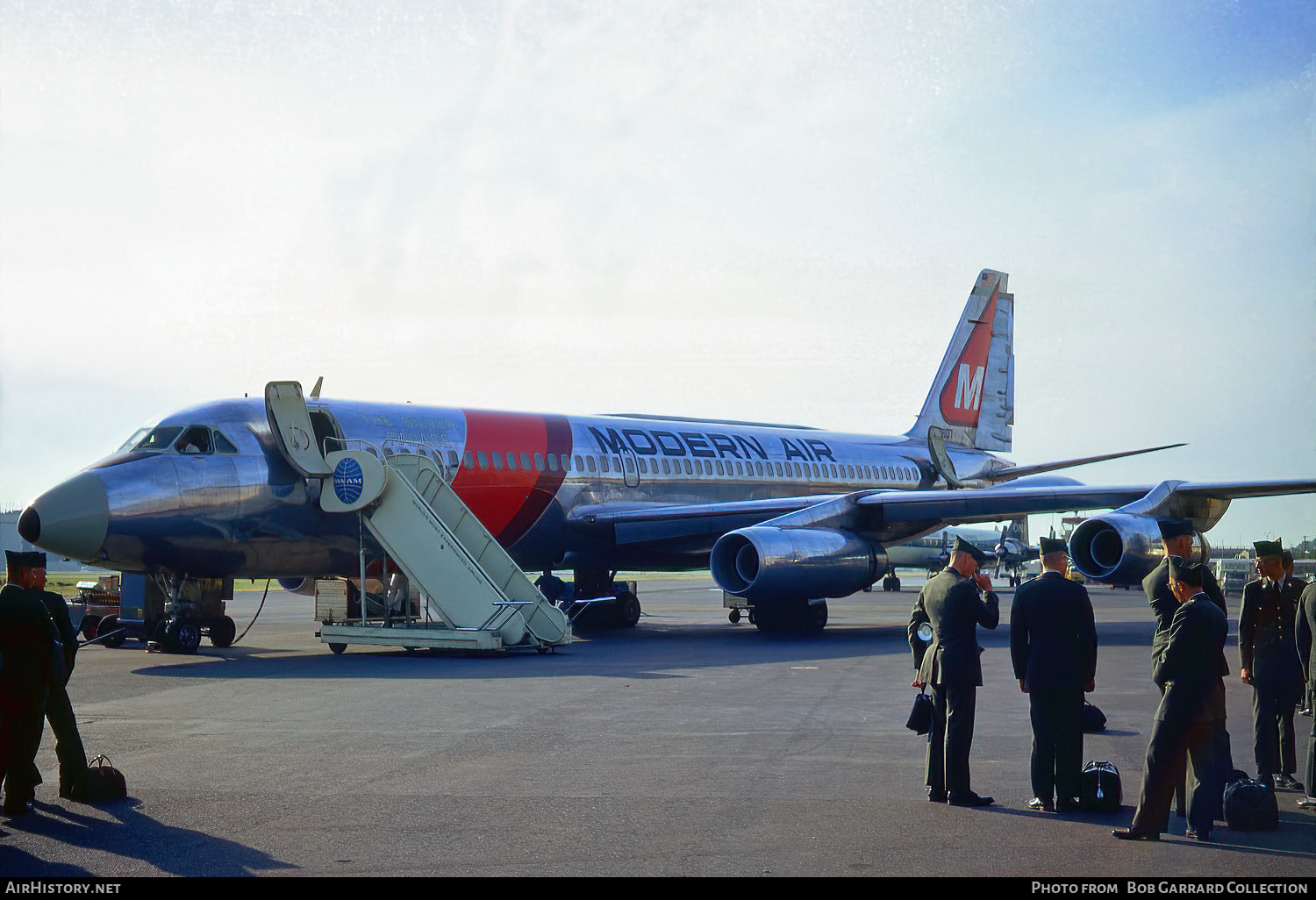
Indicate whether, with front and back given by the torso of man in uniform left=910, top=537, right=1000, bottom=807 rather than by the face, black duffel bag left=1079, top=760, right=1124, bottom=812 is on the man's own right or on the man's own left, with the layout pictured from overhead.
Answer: on the man's own right

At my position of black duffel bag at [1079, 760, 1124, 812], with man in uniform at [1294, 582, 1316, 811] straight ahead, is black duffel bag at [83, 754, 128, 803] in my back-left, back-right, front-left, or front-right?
back-left

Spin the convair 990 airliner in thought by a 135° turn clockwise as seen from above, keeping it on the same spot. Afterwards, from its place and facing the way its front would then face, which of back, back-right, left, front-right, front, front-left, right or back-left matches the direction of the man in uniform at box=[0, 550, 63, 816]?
back

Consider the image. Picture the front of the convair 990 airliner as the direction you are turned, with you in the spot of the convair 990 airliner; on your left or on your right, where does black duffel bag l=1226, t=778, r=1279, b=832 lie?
on your left

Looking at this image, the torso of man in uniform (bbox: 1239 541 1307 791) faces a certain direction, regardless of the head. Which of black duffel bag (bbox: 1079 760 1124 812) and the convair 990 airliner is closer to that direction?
the black duffel bag

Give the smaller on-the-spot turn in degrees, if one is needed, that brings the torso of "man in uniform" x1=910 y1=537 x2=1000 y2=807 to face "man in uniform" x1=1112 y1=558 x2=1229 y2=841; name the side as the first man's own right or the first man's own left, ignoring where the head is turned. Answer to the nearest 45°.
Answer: approximately 90° to the first man's own right

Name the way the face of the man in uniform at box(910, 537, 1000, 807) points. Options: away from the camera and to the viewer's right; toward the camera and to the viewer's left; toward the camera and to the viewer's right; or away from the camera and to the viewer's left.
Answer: away from the camera and to the viewer's right

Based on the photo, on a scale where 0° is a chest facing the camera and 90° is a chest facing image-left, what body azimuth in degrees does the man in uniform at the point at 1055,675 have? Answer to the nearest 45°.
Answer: approximately 180°

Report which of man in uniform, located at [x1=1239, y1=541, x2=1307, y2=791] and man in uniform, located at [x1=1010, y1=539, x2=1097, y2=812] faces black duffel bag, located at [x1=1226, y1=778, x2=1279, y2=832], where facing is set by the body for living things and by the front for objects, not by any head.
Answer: man in uniform, located at [x1=1239, y1=541, x2=1307, y2=791]

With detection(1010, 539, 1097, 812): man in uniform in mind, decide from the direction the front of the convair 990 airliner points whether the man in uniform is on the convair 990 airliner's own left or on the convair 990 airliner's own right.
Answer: on the convair 990 airliner's own left

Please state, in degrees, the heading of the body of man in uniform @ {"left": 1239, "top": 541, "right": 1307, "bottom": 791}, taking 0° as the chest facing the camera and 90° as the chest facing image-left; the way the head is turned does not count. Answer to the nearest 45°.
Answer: approximately 0°
